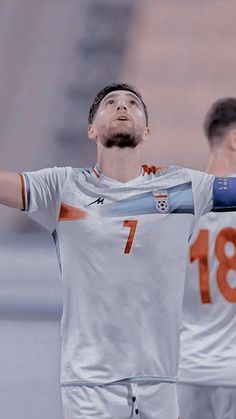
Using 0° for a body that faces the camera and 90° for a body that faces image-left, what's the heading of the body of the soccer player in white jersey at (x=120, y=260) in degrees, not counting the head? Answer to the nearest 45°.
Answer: approximately 0°
